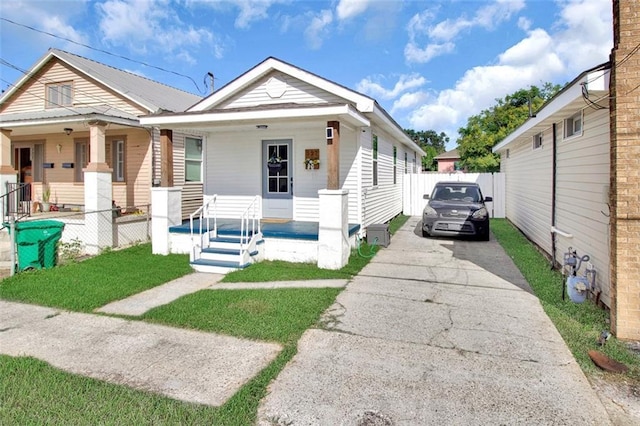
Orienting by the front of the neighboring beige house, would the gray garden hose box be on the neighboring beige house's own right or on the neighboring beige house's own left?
on the neighboring beige house's own left

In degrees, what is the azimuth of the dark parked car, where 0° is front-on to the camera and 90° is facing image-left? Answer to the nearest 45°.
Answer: approximately 0°

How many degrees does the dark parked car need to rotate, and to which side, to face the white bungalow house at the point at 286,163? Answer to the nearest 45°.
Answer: approximately 45° to its right

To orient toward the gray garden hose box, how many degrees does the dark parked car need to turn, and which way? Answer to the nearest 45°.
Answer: approximately 45° to its right

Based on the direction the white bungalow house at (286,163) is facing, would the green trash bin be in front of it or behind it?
in front

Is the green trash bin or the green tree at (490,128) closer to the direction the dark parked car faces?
the green trash bin

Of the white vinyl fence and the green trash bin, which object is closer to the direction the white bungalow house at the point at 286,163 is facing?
the green trash bin

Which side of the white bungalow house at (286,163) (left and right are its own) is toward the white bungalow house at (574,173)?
left

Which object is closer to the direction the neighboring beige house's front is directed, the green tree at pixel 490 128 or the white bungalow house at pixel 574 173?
the white bungalow house

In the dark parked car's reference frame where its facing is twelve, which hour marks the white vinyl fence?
The white vinyl fence is roughly at 6 o'clock from the dark parked car.
